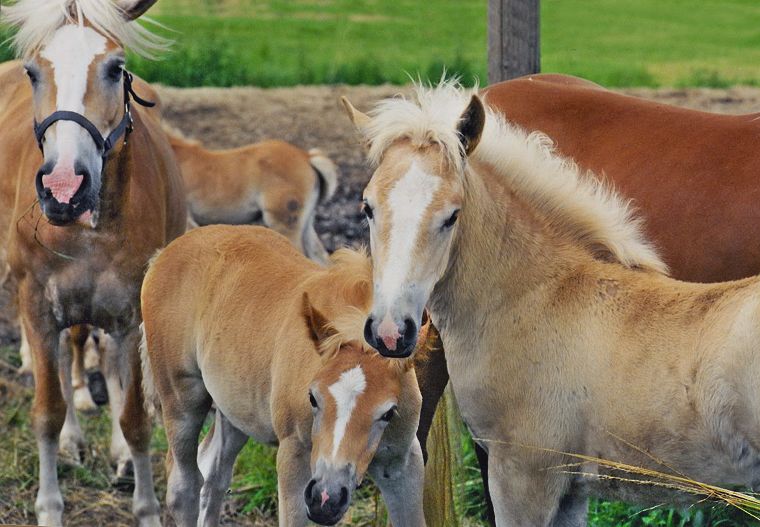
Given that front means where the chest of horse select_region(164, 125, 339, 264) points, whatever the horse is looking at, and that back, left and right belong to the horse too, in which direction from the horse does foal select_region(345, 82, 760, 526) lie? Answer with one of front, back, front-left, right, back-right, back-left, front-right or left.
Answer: left

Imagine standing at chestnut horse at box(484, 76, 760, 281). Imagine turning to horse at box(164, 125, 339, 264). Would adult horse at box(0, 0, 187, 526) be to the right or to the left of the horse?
left

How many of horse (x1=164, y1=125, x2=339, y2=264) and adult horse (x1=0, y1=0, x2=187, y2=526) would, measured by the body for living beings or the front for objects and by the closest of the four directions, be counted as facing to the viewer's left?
1

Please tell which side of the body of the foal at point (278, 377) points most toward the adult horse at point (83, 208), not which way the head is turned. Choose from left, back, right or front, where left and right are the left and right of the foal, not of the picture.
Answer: back

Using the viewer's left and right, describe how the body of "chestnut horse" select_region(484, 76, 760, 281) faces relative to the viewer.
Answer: facing to the right of the viewer

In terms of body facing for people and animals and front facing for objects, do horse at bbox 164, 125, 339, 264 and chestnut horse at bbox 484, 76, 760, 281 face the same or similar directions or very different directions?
very different directions

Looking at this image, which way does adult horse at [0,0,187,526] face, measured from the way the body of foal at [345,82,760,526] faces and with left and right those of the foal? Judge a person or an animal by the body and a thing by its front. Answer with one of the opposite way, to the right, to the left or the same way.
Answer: to the left

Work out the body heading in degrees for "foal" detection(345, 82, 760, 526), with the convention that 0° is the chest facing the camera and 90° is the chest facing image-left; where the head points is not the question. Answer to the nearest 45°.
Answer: approximately 45°

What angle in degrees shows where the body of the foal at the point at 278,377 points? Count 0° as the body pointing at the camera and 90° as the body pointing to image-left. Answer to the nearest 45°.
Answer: approximately 315°

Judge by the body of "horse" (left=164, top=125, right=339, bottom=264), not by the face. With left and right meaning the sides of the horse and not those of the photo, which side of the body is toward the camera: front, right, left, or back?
left

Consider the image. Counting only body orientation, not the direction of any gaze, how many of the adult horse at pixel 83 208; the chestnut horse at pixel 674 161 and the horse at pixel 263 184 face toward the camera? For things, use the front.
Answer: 1

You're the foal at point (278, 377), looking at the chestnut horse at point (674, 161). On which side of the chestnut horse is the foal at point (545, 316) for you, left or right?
right
